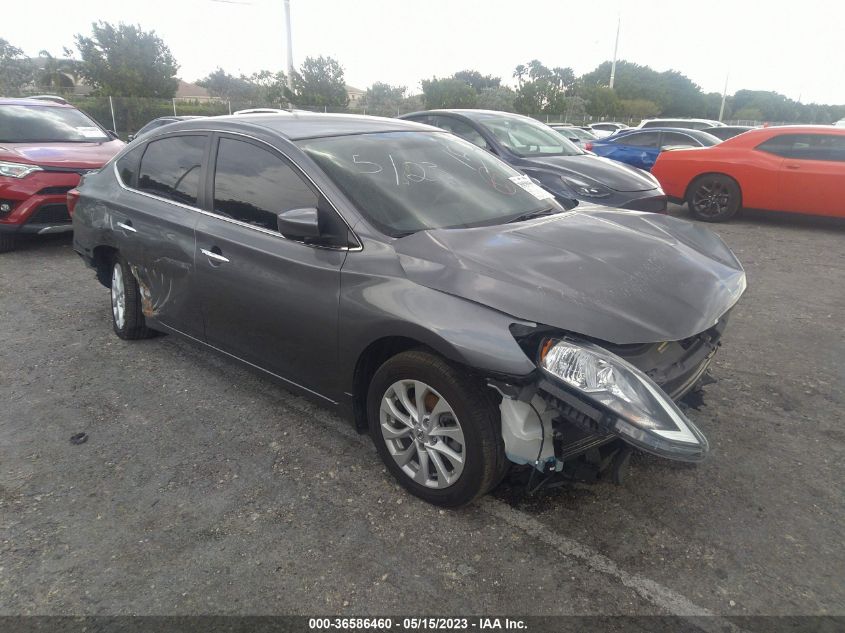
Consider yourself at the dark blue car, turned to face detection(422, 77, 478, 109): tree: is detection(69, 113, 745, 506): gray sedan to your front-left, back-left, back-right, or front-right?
back-left

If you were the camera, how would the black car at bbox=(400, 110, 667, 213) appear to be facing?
facing the viewer and to the right of the viewer

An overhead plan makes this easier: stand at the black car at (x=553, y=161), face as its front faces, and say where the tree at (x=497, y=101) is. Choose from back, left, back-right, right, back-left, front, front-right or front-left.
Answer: back-left

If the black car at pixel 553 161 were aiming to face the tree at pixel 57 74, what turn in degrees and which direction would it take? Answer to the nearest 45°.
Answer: approximately 180°

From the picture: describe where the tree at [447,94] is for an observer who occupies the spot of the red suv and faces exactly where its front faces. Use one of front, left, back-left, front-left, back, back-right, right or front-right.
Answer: left

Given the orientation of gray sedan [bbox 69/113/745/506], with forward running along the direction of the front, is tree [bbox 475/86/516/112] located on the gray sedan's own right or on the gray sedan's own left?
on the gray sedan's own left

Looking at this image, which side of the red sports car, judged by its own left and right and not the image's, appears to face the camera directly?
right

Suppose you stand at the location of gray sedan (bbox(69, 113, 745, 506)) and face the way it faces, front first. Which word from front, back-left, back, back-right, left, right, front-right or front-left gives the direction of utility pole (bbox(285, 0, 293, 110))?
back-left

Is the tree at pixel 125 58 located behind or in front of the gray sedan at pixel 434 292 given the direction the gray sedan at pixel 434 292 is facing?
behind

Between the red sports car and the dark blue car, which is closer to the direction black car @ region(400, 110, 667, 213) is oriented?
the red sports car
